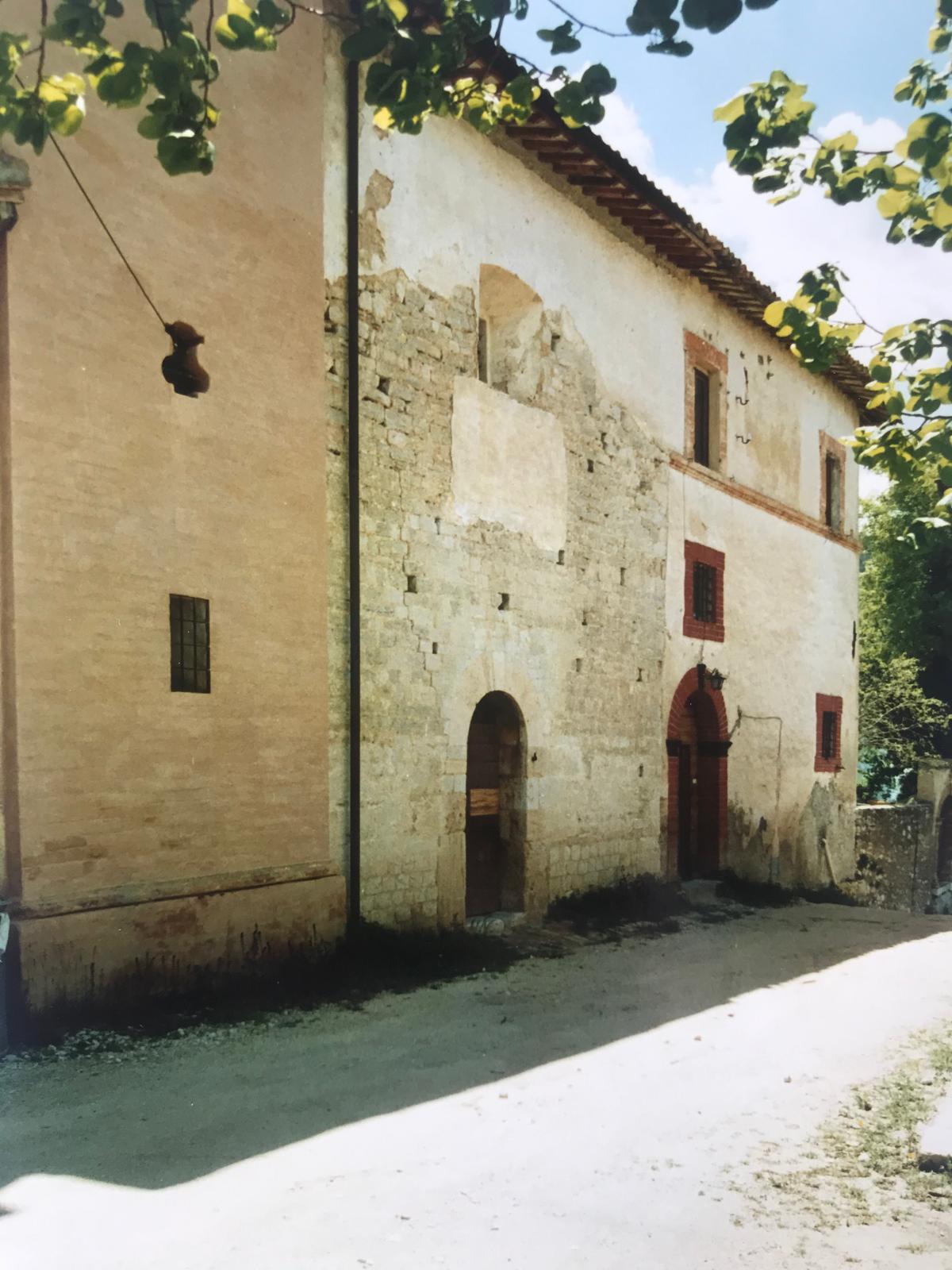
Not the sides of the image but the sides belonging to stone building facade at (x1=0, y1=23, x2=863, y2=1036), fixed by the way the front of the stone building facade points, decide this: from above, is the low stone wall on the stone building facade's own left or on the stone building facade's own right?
on the stone building facade's own left

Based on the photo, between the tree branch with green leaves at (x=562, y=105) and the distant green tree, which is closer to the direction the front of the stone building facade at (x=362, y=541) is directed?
the tree branch with green leaves
